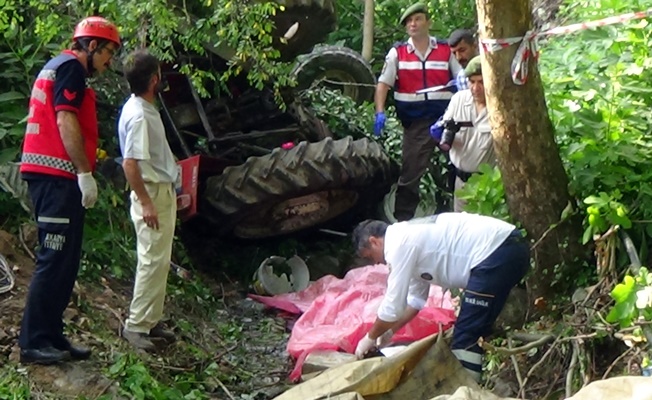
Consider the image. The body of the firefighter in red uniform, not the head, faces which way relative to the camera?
to the viewer's right

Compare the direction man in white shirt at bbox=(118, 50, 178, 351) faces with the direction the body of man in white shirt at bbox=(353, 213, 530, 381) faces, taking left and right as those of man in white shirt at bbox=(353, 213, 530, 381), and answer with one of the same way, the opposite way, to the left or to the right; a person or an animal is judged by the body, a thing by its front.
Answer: the opposite way

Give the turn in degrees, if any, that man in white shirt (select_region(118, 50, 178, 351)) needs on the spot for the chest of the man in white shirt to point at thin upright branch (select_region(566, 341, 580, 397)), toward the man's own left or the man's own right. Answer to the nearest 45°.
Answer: approximately 45° to the man's own right

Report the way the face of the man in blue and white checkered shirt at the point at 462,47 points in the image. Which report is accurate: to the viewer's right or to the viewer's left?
to the viewer's left

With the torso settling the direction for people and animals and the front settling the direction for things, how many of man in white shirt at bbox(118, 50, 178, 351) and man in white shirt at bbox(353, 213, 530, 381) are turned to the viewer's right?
1

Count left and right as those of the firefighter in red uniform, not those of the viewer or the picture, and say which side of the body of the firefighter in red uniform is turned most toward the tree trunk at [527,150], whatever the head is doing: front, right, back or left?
front

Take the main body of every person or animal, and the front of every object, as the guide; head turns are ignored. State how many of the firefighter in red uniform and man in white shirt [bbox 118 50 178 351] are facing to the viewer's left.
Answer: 0

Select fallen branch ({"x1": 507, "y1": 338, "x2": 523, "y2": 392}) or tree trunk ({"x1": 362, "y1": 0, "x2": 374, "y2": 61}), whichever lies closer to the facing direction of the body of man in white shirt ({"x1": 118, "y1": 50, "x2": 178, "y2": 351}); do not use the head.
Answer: the fallen branch

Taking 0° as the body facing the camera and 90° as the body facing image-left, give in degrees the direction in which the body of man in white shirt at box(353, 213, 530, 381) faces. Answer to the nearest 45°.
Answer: approximately 90°

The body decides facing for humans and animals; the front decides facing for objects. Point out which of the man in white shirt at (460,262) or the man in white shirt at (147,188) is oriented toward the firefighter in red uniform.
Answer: the man in white shirt at (460,262)

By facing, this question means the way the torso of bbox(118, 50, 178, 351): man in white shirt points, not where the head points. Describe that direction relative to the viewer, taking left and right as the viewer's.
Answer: facing to the right of the viewer

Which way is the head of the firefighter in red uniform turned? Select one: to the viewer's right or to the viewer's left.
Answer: to the viewer's right
